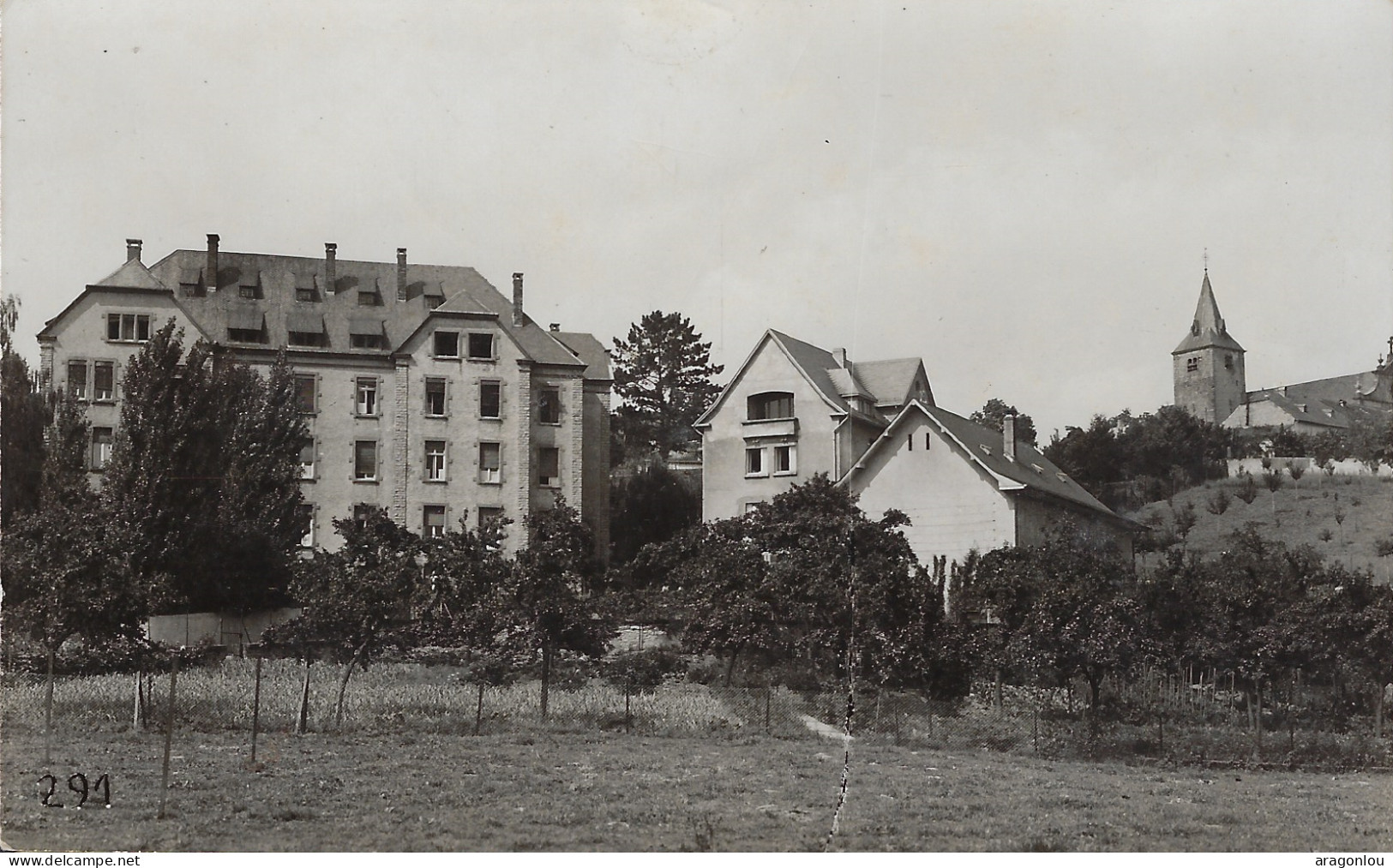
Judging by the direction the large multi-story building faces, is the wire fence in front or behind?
in front

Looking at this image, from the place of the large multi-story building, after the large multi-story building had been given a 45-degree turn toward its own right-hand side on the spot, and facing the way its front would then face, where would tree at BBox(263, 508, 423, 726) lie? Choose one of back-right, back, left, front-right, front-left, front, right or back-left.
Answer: front-left

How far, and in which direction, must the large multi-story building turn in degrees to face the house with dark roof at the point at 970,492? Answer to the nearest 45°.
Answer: approximately 45° to its left

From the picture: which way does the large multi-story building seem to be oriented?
toward the camera

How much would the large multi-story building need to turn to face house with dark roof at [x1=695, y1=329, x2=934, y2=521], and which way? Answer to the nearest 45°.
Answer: approximately 45° to its left

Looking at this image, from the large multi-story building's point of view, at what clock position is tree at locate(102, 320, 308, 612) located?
The tree is roughly at 1 o'clock from the large multi-story building.
